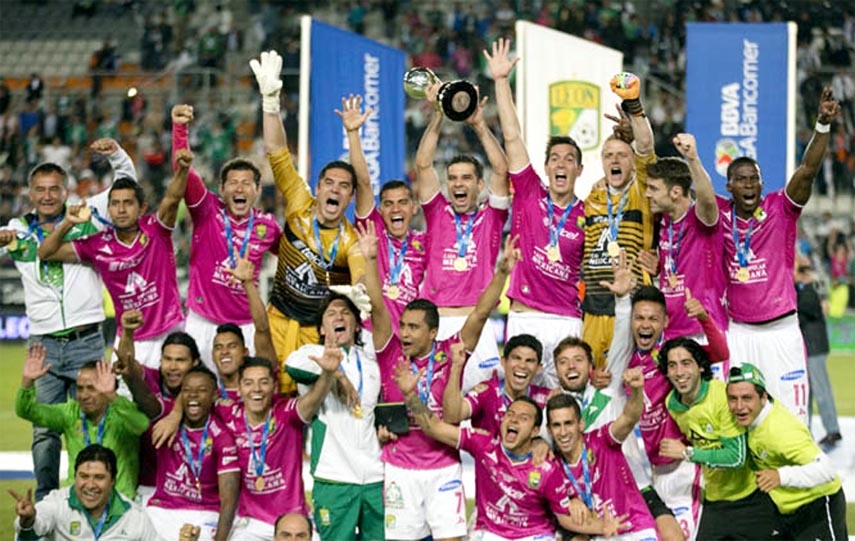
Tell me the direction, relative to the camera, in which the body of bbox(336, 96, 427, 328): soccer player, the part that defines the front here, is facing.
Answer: toward the camera

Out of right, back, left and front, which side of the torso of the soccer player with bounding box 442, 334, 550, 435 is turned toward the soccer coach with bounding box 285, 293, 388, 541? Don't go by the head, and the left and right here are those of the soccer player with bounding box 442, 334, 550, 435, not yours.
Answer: right

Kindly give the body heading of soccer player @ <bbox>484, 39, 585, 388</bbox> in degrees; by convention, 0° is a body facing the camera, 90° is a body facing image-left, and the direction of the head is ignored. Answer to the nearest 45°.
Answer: approximately 0°

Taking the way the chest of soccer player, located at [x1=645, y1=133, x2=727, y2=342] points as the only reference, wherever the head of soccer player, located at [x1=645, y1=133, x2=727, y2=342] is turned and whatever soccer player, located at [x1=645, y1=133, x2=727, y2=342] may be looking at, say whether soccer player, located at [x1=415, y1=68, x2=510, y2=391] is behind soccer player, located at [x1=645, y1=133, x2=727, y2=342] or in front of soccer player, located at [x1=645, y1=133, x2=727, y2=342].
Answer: in front

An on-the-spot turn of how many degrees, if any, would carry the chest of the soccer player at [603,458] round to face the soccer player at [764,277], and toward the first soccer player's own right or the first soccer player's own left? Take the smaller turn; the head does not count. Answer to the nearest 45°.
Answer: approximately 180°

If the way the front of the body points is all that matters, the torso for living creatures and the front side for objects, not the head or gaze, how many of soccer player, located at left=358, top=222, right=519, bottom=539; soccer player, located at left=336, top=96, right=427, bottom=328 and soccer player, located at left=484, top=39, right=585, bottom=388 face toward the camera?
3

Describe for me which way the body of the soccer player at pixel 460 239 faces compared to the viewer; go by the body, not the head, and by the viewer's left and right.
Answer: facing the viewer

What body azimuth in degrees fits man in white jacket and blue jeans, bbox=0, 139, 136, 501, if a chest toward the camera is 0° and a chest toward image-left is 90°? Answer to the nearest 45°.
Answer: approximately 0°

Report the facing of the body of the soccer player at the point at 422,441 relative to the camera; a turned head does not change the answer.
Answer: toward the camera
